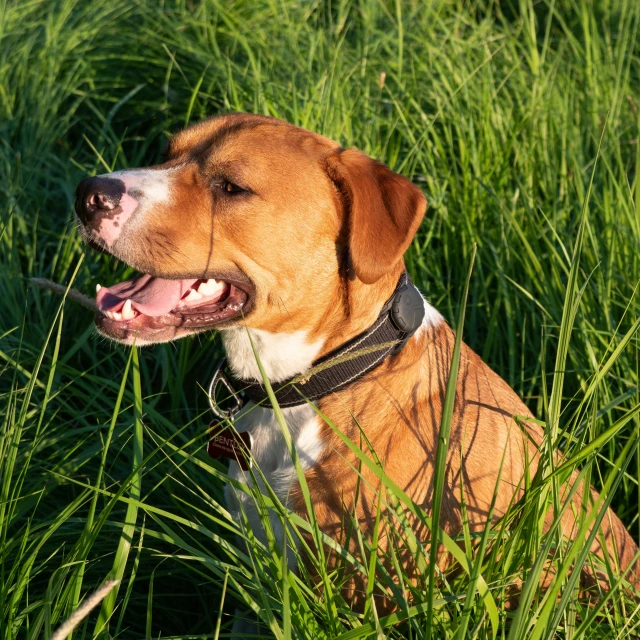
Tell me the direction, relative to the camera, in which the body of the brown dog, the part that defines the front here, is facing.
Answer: to the viewer's left
